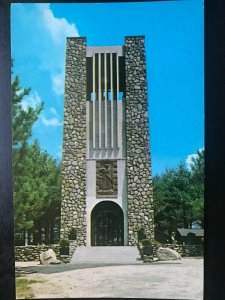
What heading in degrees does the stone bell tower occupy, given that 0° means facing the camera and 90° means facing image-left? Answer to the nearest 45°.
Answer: approximately 0°
